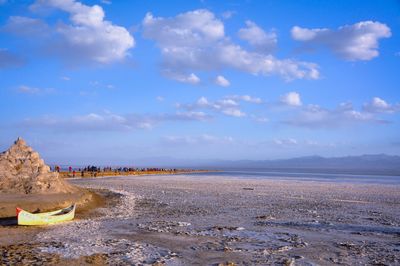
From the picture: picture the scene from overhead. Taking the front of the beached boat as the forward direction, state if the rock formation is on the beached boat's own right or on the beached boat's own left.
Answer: on the beached boat's own left
